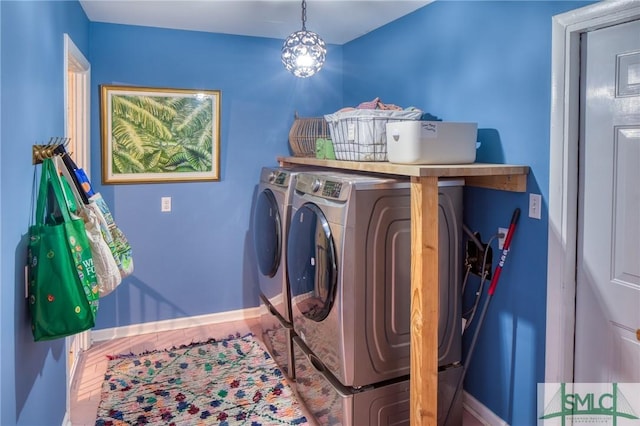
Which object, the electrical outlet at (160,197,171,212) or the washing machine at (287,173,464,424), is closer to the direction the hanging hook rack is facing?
the washing machine

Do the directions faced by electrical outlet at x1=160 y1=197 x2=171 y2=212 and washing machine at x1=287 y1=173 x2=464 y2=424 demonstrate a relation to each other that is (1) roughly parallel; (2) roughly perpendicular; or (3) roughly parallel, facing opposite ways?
roughly perpendicular

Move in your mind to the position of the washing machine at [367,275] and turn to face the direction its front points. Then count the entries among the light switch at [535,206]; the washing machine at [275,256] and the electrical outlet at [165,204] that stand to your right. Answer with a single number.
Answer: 2

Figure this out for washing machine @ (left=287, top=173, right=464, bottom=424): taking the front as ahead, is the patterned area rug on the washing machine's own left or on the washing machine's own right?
on the washing machine's own right

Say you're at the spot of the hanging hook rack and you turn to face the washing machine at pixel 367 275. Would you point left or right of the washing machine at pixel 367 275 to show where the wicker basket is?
left

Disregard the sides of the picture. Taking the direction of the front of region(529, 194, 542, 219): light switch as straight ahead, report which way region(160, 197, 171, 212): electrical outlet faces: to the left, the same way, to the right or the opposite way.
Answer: to the left
